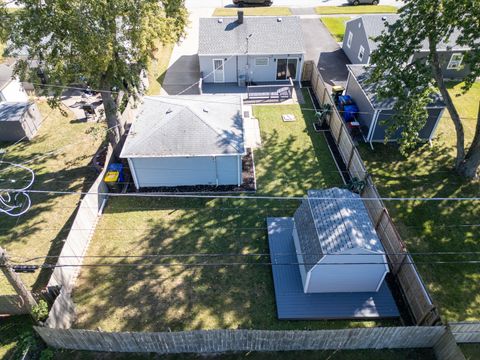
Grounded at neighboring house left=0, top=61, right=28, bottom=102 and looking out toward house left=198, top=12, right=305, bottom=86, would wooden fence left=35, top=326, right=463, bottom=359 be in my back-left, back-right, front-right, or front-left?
front-right

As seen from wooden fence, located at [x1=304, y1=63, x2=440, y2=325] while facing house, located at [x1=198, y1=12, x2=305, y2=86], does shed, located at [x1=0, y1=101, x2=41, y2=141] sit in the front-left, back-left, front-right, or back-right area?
front-left

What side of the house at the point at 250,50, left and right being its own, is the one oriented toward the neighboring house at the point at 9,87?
left

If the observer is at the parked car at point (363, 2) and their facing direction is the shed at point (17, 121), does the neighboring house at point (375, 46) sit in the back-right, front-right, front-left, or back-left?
front-left

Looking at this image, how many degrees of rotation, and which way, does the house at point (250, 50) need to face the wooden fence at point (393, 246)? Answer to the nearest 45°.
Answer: approximately 180°

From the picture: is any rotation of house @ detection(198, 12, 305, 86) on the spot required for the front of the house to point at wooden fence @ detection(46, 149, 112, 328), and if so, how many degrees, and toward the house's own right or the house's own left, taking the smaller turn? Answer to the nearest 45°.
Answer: approximately 180°

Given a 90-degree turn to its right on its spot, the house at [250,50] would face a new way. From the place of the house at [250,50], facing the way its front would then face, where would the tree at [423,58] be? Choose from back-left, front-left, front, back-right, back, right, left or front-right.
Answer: front-right

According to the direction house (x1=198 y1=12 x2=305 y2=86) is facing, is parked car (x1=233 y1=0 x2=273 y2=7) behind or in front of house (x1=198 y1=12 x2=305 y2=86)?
in front

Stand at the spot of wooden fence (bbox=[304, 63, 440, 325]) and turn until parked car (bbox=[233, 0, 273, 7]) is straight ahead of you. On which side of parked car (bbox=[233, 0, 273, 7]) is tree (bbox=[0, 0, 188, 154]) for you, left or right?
left

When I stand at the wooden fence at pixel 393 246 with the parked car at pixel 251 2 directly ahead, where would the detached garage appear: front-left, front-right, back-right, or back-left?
front-left

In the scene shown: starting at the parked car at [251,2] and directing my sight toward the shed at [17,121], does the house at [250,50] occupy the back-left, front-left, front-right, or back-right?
front-left

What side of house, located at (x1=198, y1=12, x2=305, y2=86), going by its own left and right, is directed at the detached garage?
back

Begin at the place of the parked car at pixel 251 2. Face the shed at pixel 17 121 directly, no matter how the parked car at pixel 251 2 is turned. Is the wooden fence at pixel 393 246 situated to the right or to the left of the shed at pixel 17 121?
left

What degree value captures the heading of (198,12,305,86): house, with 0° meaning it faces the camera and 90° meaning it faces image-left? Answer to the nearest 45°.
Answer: approximately 180°

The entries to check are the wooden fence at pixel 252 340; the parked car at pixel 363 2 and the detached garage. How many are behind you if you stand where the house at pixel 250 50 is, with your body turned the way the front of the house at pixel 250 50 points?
2

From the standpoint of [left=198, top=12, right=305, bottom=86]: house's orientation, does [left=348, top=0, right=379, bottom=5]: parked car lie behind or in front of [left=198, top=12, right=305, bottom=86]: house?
in front

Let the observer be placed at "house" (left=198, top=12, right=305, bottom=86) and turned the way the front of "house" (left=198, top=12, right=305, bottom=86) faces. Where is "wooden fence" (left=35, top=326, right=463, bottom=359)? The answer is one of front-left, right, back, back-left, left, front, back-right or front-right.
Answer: back

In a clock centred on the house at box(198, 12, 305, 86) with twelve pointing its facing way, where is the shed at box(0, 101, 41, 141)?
the shed at box(0, 101, 41, 141) is roughly at 8 o'clock from the house at box(198, 12, 305, 86).

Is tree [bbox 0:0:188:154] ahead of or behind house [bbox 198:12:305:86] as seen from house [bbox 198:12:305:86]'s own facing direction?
behind
